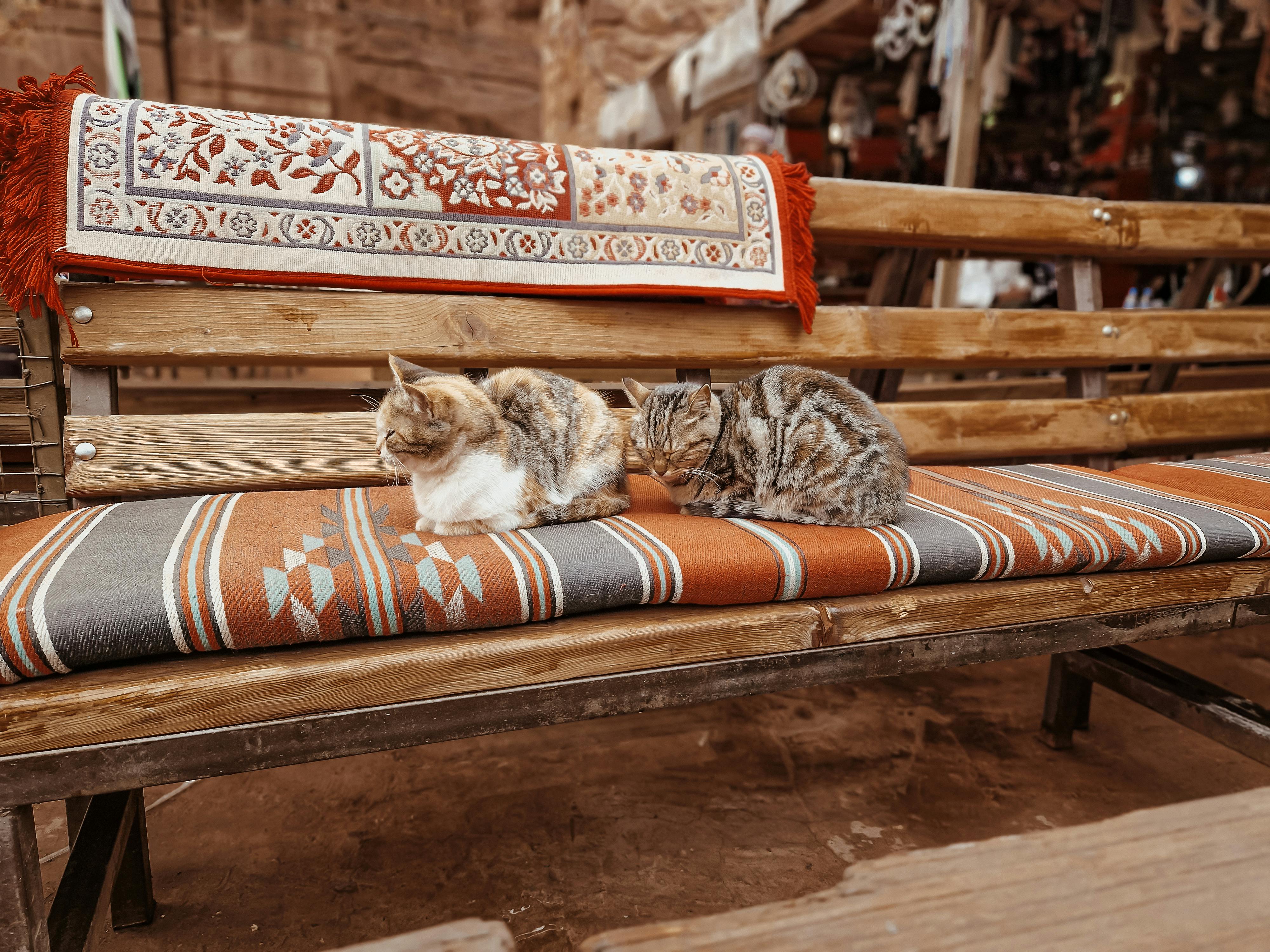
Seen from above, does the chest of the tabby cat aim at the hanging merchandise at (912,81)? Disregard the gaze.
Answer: no

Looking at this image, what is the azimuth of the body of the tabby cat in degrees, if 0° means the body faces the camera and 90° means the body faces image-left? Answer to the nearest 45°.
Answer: approximately 90°

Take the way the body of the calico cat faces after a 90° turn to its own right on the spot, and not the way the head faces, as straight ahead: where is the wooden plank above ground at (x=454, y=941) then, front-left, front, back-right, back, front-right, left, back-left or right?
back

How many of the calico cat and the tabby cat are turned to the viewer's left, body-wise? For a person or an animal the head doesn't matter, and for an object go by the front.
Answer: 2

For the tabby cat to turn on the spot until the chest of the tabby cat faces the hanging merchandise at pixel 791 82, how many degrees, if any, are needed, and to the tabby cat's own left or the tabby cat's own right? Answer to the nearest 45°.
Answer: approximately 90° to the tabby cat's own right

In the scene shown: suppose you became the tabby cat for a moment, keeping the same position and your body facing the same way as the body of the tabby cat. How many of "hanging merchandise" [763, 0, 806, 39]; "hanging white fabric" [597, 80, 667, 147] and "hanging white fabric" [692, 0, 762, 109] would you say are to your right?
3

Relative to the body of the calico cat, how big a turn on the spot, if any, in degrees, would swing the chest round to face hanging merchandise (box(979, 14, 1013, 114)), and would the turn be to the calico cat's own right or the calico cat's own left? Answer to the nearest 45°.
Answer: approximately 135° to the calico cat's own right

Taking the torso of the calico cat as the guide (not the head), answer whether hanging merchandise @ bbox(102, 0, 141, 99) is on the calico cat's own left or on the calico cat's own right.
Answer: on the calico cat's own right

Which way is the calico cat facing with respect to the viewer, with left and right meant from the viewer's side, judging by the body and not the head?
facing to the left of the viewer

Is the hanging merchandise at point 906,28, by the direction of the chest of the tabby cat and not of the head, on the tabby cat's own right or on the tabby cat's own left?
on the tabby cat's own right

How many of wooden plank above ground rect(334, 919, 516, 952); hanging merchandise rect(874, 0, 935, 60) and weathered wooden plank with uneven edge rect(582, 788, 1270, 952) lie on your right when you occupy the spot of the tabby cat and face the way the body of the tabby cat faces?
1

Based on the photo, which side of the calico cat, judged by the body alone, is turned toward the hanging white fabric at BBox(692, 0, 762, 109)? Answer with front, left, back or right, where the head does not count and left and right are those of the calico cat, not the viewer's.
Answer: right

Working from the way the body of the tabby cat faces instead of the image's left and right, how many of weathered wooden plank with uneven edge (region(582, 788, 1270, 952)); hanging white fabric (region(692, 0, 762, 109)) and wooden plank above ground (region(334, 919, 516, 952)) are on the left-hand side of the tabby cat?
2

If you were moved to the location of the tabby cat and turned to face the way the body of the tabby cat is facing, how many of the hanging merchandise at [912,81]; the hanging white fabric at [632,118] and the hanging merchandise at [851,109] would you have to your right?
3

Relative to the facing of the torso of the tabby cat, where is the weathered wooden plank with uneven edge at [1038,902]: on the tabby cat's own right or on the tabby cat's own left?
on the tabby cat's own left

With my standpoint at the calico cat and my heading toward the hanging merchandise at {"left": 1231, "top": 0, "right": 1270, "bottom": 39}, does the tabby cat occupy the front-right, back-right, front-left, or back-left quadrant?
front-right

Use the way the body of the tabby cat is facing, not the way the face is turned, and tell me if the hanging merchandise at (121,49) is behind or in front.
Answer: in front

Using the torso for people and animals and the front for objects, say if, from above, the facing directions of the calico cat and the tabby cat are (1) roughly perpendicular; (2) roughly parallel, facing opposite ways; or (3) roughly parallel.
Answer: roughly parallel
